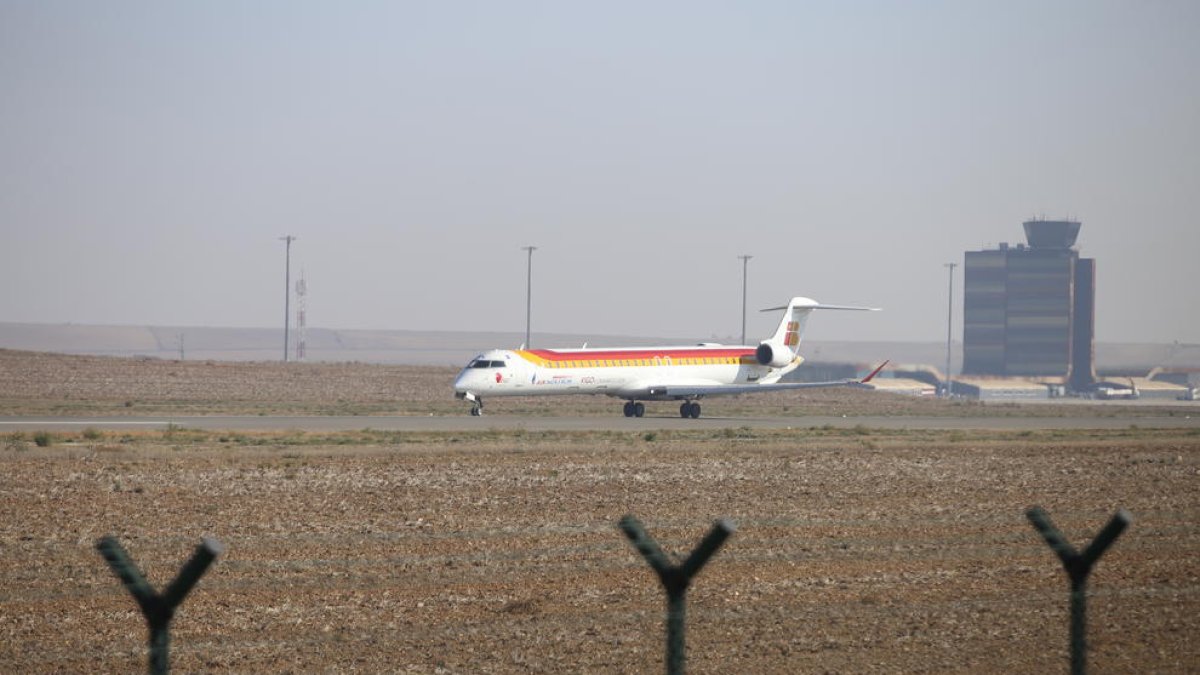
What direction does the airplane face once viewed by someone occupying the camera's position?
facing the viewer and to the left of the viewer

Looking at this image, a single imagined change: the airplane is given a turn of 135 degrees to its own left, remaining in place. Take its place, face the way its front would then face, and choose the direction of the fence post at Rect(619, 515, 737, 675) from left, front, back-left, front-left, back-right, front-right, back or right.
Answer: right

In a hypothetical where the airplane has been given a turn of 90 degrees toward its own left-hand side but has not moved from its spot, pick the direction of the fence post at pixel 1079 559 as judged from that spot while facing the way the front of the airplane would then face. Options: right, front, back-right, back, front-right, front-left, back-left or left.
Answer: front-right

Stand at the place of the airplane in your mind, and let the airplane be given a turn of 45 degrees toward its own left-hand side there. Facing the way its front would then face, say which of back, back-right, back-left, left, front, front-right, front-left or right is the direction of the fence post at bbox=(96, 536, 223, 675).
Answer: front
